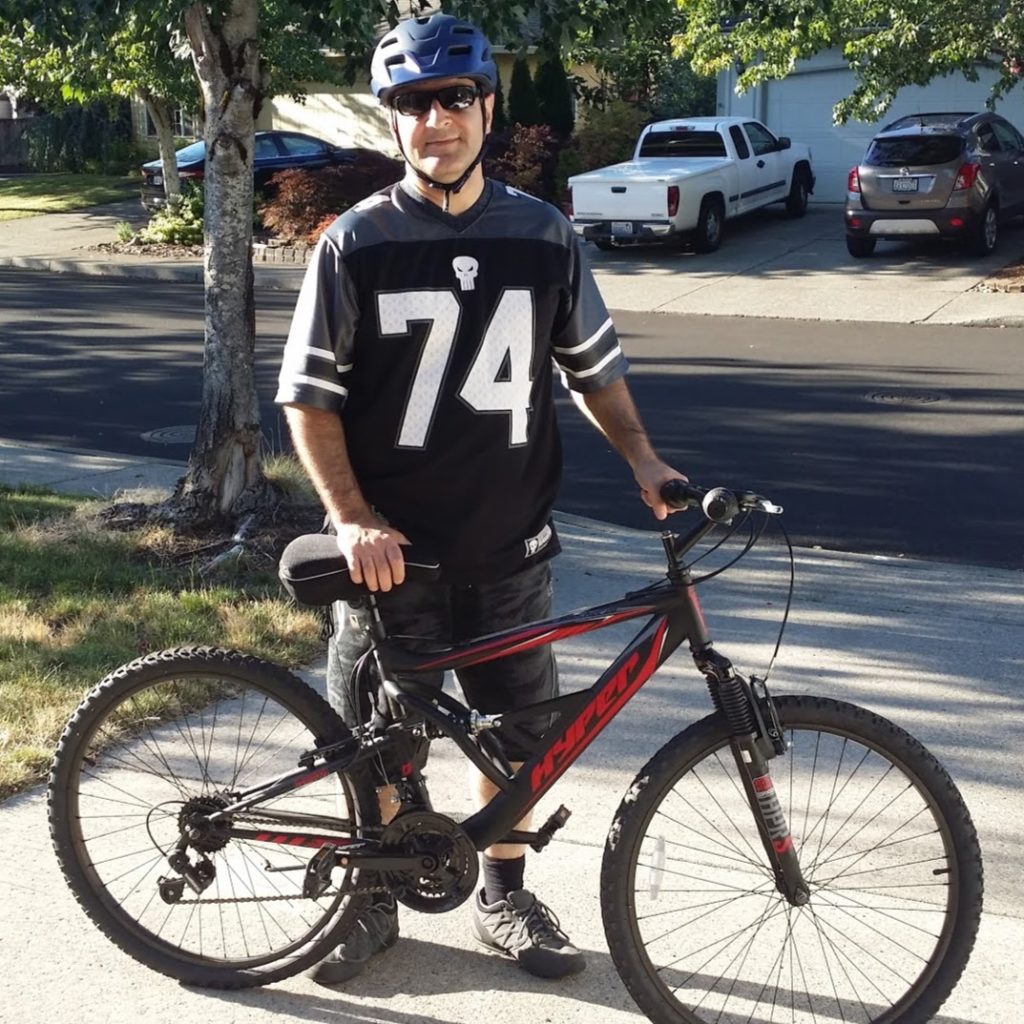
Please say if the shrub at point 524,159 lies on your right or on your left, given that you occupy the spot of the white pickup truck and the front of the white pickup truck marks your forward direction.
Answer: on your left

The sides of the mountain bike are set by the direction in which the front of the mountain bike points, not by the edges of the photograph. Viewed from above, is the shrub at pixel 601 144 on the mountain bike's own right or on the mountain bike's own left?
on the mountain bike's own left

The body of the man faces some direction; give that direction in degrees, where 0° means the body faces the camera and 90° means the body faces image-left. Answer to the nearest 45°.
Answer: approximately 0°

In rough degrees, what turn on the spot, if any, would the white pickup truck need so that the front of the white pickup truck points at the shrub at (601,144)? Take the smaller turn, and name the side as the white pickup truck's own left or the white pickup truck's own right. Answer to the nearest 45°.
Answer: approximately 45° to the white pickup truck's own left

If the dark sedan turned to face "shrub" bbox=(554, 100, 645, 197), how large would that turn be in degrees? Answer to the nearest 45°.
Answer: approximately 45° to its right

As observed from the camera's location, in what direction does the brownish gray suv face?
facing away from the viewer and to the right of the viewer

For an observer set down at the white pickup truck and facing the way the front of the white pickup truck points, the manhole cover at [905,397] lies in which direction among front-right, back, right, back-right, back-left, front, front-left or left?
back-right

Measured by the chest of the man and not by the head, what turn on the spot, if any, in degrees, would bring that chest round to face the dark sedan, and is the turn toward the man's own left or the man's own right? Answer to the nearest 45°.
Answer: approximately 180°

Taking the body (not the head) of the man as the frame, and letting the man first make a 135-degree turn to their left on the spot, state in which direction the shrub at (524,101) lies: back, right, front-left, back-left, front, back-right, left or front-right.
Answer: front-left

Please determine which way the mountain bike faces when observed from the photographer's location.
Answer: facing to the right of the viewer

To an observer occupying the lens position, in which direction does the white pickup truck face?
facing away from the viewer and to the right of the viewer

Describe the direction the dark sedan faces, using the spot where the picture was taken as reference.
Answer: facing away from the viewer and to the right of the viewer

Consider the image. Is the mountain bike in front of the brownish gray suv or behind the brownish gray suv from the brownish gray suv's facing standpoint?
behind

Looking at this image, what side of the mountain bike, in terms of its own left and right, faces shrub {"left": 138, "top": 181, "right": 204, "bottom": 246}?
left
